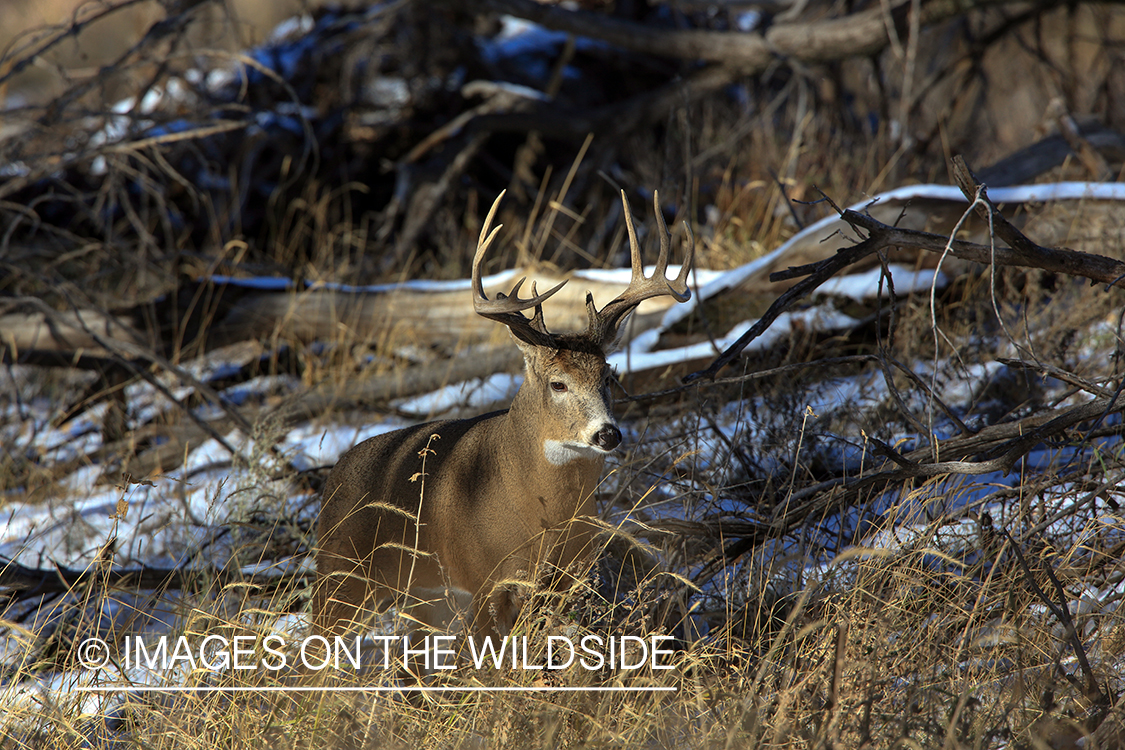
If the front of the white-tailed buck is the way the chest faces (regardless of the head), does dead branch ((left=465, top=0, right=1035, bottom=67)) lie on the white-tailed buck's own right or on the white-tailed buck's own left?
on the white-tailed buck's own left

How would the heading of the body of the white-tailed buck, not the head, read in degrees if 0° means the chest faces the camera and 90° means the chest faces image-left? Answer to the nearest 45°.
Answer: approximately 315°

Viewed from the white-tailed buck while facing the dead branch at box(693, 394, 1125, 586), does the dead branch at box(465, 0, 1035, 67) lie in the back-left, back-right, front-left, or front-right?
front-left

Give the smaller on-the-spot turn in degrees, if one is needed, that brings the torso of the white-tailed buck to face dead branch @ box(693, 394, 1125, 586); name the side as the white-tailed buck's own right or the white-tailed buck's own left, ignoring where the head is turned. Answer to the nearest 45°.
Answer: approximately 45° to the white-tailed buck's own left
